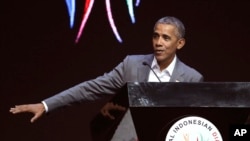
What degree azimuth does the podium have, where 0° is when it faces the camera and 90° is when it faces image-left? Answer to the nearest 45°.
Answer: approximately 0°

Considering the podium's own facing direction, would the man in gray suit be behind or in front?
behind

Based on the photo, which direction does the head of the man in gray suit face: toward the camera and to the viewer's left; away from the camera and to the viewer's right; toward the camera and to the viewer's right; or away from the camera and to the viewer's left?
toward the camera and to the viewer's left
